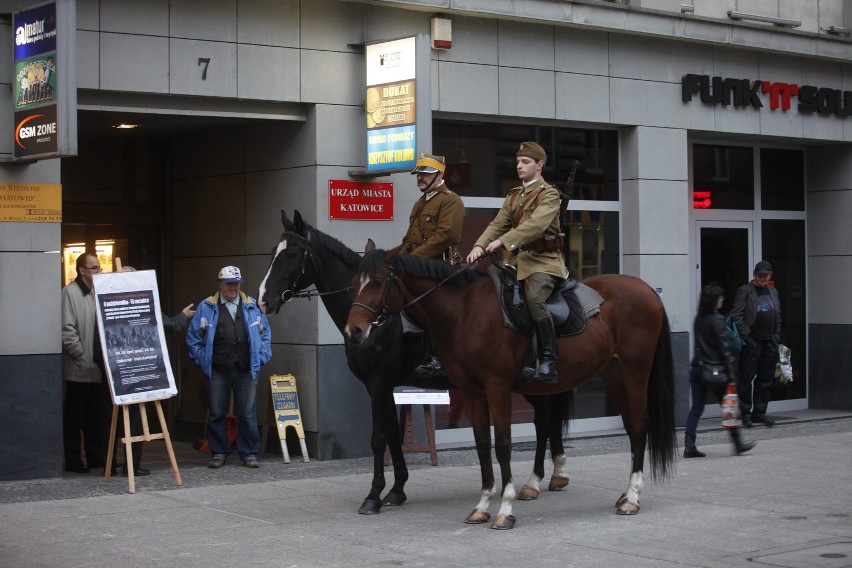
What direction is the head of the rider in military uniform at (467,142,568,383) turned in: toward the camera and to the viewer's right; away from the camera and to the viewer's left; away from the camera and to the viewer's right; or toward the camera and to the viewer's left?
toward the camera and to the viewer's left

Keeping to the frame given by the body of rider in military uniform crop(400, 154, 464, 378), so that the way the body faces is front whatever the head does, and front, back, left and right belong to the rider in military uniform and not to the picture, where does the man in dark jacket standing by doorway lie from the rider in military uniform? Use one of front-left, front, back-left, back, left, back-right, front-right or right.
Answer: back

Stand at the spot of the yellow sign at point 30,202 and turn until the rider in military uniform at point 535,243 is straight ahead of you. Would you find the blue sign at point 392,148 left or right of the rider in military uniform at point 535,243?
left

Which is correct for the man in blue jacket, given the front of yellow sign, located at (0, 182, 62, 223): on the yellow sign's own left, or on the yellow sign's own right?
on the yellow sign's own left

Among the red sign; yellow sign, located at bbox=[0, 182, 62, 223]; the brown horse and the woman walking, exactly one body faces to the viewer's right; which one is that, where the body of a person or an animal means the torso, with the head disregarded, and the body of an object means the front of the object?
the woman walking

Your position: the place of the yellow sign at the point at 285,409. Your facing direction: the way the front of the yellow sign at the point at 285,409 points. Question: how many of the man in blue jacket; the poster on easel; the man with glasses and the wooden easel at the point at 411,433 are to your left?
1

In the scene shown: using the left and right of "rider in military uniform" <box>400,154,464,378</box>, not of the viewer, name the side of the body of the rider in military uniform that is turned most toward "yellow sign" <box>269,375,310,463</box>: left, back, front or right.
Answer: right

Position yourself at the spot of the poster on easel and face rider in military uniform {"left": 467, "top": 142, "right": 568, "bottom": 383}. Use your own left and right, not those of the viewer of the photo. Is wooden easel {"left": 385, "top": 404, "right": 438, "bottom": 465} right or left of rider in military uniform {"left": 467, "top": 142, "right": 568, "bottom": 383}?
left

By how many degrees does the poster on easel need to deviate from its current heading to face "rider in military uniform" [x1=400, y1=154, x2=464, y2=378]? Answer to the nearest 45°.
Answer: approximately 45° to its left

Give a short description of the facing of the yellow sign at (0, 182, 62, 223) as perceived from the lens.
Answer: facing the viewer

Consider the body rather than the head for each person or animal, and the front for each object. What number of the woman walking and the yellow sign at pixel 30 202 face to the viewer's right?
1

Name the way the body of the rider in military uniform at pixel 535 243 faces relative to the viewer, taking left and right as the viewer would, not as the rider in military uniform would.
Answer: facing the viewer and to the left of the viewer

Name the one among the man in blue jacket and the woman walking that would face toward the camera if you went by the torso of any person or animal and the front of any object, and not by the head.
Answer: the man in blue jacket

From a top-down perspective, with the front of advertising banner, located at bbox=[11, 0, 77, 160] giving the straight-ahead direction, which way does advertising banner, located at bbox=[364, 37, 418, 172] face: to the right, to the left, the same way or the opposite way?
the same way

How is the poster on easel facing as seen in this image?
toward the camera

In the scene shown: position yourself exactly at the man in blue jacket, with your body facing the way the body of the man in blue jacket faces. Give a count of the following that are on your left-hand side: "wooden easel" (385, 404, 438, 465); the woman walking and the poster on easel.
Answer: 2

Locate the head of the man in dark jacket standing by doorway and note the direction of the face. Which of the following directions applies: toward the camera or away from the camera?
toward the camera

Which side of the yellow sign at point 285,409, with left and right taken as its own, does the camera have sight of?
front
